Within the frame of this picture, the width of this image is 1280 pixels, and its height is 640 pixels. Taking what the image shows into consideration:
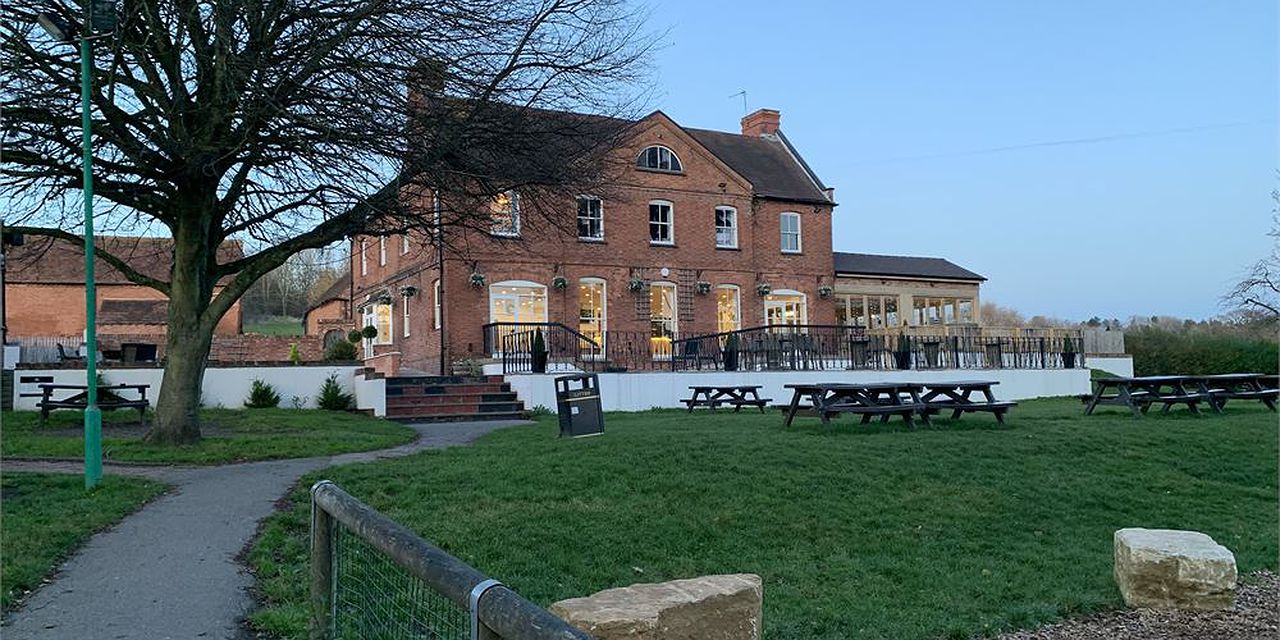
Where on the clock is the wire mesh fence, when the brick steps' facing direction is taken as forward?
The wire mesh fence is roughly at 12 o'clock from the brick steps.

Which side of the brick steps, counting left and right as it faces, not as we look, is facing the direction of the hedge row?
left

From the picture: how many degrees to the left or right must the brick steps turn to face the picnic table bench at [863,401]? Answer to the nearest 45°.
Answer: approximately 45° to its left

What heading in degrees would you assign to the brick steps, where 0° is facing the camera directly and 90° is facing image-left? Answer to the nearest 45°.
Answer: approximately 0°

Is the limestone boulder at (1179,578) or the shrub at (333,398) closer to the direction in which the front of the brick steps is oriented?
the limestone boulder

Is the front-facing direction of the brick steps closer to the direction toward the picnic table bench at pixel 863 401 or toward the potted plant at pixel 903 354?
the picnic table bench

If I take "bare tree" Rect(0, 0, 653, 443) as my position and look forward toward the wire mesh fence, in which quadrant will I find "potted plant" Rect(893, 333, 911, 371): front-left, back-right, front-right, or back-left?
back-left

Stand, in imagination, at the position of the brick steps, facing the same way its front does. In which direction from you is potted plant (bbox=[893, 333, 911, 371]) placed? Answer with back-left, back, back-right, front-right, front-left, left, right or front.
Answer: left

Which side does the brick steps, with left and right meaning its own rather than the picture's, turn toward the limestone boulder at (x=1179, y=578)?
front

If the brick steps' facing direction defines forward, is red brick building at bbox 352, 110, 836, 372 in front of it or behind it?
behind

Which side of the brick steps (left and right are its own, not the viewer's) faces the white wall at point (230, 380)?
right

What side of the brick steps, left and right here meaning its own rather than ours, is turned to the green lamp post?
front

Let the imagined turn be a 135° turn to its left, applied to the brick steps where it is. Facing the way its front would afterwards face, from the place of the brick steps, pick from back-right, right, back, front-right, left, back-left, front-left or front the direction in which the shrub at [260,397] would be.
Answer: back-left

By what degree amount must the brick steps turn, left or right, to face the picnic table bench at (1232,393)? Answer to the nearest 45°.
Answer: approximately 45° to its left

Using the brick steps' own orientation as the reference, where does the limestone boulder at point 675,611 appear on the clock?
The limestone boulder is roughly at 12 o'clock from the brick steps.

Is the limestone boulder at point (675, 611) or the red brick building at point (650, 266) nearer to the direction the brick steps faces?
the limestone boulder
